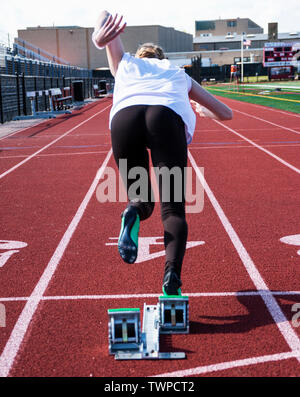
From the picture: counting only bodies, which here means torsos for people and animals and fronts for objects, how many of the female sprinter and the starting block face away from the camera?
2

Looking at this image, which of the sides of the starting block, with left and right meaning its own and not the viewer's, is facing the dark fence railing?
front

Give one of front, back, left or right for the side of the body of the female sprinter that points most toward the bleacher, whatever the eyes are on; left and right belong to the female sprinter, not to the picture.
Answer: front

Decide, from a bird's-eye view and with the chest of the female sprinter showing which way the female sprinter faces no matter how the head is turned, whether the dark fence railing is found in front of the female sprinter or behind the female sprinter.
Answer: in front

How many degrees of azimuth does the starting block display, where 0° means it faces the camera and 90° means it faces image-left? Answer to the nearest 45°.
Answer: approximately 180°

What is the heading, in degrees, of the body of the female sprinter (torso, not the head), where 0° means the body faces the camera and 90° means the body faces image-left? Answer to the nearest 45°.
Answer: approximately 180°
